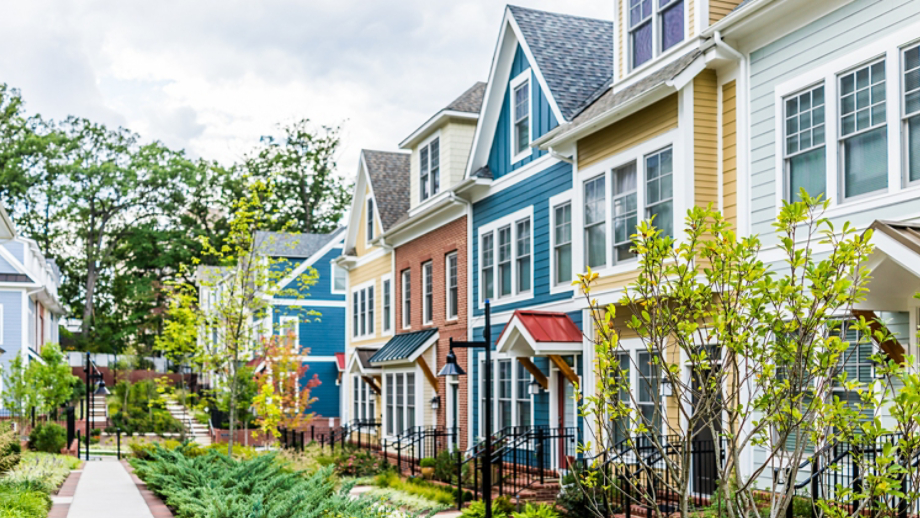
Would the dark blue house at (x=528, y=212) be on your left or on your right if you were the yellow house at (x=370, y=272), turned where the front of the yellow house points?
on your left

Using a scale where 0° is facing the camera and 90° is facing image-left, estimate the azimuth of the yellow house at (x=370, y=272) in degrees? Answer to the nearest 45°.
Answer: approximately 45°

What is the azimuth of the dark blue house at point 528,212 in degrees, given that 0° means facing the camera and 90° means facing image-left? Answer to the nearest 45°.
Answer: approximately 45°

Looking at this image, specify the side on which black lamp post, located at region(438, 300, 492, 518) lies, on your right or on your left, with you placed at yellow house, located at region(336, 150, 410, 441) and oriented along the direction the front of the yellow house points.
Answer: on your left
